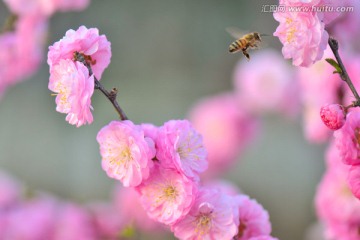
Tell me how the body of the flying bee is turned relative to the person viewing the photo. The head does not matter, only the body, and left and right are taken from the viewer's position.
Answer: facing to the right of the viewer

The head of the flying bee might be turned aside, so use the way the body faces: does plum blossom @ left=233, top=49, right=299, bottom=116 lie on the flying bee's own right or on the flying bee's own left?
on the flying bee's own left

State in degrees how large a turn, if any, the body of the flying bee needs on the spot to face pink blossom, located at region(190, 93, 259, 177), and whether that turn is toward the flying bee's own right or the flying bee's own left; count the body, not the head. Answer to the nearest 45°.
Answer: approximately 90° to the flying bee's own left
